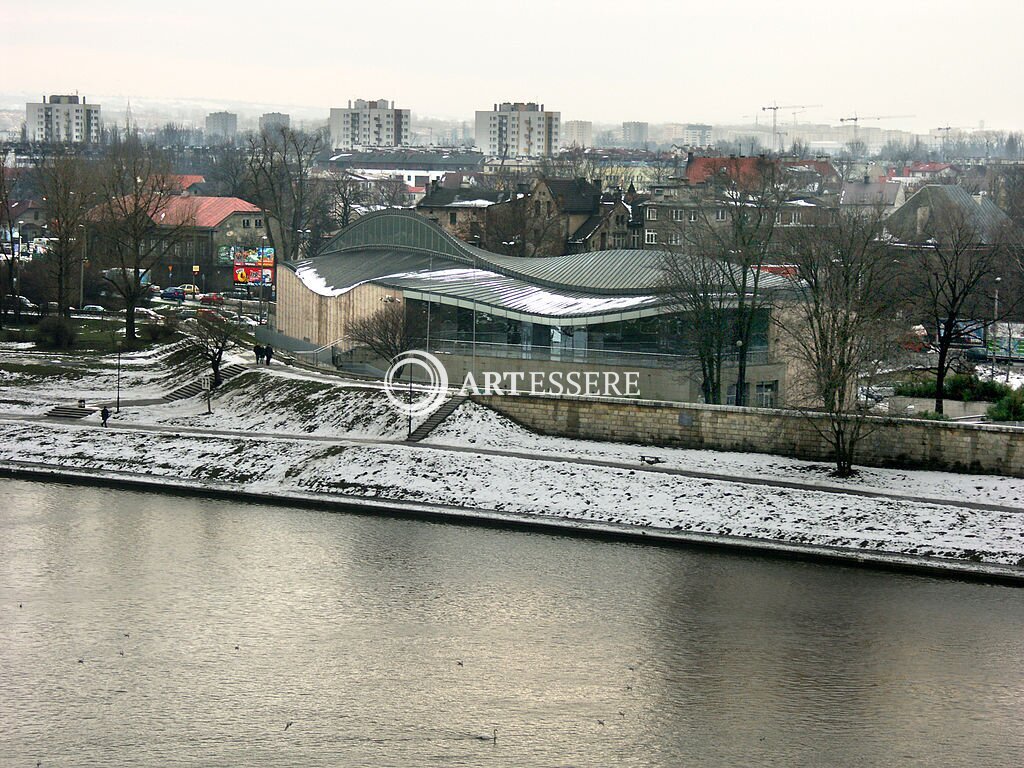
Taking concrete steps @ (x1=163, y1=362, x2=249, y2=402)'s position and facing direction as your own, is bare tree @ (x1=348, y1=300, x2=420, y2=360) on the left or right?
on its left

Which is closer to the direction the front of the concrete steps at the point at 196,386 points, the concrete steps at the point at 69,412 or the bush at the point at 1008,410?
the concrete steps

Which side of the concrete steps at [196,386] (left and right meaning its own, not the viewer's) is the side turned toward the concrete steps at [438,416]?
left

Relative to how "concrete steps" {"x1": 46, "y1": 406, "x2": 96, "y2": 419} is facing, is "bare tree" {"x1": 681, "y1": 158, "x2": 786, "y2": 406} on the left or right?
on its left

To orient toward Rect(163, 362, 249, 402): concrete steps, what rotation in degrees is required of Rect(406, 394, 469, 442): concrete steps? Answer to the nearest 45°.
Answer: approximately 90° to its right

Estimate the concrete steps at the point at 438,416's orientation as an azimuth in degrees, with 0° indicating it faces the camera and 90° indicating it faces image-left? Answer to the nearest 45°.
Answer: approximately 45°

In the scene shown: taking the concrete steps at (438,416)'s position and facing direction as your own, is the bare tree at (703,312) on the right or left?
on its left

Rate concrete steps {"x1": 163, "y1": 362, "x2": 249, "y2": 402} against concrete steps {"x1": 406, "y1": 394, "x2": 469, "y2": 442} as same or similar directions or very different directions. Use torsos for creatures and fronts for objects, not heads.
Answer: same or similar directions

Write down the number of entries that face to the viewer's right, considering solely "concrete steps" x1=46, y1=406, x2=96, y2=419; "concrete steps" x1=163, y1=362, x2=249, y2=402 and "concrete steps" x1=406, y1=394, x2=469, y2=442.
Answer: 0

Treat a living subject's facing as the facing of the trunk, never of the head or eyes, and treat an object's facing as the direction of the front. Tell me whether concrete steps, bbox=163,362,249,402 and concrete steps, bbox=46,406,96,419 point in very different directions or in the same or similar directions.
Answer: same or similar directions

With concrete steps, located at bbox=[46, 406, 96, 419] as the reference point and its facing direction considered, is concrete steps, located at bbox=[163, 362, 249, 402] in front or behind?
behind

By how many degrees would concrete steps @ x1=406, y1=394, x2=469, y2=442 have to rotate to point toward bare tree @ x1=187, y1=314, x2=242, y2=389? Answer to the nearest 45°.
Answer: approximately 90° to its right

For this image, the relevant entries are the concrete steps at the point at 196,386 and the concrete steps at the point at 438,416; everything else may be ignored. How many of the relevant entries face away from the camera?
0

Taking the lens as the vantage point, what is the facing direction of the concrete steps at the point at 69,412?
facing the viewer and to the left of the viewer

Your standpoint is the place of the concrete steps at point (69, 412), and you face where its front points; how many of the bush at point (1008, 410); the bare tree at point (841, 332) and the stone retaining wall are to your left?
3

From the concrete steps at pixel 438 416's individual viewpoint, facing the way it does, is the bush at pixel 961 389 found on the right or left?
on its left

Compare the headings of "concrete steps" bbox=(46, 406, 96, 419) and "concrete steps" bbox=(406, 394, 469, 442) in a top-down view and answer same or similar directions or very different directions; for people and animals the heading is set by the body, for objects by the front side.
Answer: same or similar directions
